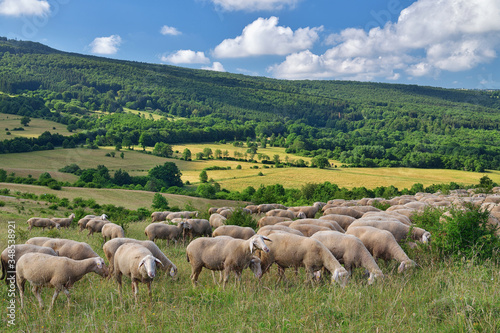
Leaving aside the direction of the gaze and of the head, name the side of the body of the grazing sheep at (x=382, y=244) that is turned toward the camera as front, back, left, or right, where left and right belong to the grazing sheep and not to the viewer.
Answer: right

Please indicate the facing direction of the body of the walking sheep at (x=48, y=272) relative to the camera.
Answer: to the viewer's right

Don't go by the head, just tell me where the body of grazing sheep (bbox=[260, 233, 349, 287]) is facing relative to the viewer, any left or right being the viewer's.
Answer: facing to the right of the viewer

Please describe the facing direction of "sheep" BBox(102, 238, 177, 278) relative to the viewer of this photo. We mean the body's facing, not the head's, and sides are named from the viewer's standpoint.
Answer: facing to the right of the viewer

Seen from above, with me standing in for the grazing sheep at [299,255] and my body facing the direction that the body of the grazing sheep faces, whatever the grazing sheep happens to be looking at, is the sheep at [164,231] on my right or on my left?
on my left

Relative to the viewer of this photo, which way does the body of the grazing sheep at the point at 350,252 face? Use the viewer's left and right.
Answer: facing to the right of the viewer

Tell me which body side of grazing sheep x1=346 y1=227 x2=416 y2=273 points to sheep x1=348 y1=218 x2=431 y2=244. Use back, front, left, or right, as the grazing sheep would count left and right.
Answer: left

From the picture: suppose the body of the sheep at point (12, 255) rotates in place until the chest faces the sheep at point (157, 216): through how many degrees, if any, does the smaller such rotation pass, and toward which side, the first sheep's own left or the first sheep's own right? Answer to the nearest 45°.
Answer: approximately 45° to the first sheep's own left

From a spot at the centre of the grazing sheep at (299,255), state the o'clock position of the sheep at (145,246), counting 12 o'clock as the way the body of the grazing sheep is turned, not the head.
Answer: The sheep is roughly at 6 o'clock from the grazing sheep.

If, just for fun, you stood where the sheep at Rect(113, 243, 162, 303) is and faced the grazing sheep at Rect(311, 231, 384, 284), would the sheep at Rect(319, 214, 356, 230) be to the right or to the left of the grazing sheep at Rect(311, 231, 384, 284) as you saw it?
left
